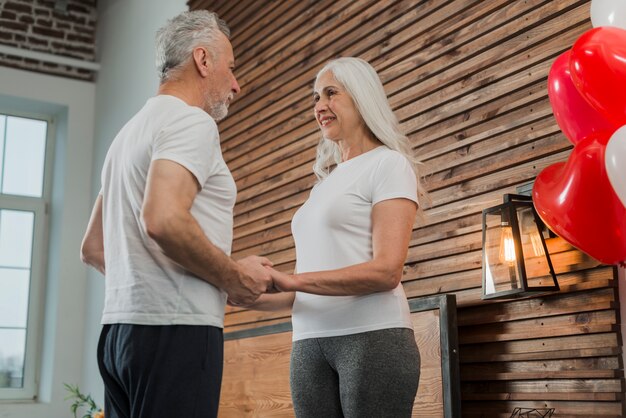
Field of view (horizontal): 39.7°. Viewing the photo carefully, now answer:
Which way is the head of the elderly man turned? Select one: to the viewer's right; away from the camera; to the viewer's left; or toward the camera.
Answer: to the viewer's right

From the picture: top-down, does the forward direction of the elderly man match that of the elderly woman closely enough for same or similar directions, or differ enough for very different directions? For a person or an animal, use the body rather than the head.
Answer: very different directions

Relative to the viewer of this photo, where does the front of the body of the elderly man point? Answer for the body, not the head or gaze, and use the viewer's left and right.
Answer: facing away from the viewer and to the right of the viewer

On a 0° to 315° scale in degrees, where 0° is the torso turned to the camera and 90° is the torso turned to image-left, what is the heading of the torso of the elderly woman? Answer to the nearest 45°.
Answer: approximately 45°

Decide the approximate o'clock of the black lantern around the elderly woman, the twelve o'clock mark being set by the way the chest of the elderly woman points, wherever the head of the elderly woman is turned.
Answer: The black lantern is roughly at 6 o'clock from the elderly woman.

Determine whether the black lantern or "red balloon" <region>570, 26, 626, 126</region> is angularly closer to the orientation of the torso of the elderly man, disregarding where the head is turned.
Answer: the black lantern

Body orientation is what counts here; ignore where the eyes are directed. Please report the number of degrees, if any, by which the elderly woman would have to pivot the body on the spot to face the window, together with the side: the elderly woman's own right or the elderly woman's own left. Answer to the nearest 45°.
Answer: approximately 90° to the elderly woman's own right
